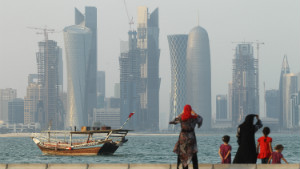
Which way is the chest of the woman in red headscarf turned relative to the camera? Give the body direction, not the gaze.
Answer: away from the camera

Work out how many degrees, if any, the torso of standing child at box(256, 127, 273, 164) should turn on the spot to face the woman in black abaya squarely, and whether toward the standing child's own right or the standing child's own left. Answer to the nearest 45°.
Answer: approximately 135° to the standing child's own left

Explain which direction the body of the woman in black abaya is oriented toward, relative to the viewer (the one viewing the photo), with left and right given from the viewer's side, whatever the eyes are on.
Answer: facing away from the viewer and to the right of the viewer

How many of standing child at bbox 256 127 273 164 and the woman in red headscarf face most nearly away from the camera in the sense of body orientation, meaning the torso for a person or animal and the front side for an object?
2

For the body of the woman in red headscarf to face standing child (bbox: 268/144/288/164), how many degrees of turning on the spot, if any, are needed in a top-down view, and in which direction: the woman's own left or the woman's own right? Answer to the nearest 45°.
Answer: approximately 45° to the woman's own right

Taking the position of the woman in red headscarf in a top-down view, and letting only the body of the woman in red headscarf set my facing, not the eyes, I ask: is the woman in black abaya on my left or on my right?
on my right

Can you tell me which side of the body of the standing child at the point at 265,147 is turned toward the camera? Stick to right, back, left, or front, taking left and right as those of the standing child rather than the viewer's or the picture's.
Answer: back

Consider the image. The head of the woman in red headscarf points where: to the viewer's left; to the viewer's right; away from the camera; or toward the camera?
away from the camera
